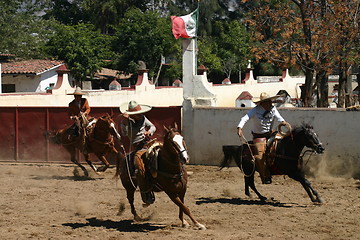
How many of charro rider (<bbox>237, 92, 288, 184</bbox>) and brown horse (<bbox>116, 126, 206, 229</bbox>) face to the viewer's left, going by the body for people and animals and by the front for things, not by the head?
0

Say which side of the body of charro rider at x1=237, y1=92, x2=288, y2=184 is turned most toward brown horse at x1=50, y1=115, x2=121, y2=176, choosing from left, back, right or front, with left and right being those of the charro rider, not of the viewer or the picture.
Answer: back

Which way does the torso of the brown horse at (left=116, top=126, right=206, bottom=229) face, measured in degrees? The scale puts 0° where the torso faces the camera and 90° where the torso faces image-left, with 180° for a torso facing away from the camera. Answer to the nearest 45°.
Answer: approximately 315°

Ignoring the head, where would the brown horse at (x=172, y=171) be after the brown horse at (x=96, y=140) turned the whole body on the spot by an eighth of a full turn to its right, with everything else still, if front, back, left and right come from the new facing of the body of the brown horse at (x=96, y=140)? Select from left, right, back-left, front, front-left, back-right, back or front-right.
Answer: front

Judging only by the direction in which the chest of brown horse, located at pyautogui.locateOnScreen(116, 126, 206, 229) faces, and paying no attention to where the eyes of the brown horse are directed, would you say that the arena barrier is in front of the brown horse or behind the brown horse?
behind

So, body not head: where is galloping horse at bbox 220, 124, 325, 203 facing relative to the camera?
to the viewer's right

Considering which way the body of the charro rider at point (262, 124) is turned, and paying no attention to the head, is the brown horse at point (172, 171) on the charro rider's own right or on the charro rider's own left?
on the charro rider's own right

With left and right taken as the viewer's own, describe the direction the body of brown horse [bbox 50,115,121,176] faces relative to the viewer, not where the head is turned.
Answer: facing the viewer and to the right of the viewer

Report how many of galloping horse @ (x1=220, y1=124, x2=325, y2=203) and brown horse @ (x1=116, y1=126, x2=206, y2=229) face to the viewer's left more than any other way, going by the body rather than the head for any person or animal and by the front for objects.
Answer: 0
